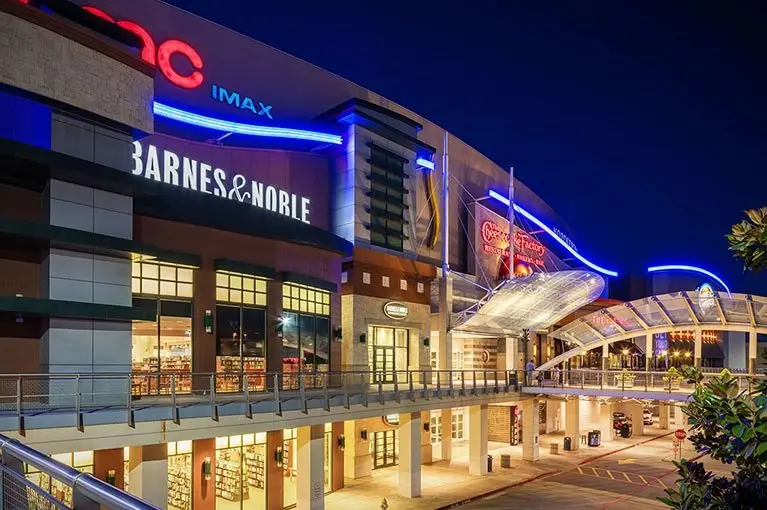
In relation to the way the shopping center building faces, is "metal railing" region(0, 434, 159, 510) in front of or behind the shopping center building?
in front

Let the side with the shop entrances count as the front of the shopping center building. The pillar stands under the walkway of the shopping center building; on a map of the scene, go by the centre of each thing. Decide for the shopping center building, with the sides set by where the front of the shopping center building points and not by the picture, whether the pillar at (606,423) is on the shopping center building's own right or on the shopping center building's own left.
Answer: on the shopping center building's own left

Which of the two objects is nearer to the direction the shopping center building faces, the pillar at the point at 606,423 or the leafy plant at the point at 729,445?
the leafy plant

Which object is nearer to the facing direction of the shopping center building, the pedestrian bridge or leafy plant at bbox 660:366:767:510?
the leafy plant

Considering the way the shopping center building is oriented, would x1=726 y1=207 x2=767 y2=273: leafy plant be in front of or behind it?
in front

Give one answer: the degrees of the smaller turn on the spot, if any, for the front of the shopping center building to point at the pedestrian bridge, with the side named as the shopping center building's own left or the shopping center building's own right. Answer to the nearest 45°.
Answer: approximately 90° to the shopping center building's own left

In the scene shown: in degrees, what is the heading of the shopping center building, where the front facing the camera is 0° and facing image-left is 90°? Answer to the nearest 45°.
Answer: approximately 315°

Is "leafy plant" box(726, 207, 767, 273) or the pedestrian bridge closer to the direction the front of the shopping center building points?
the leafy plant

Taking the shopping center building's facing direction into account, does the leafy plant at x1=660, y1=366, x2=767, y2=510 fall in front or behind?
in front

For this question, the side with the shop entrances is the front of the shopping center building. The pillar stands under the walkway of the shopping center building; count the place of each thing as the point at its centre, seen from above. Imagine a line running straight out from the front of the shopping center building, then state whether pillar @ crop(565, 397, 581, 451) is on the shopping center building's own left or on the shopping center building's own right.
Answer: on the shopping center building's own left
